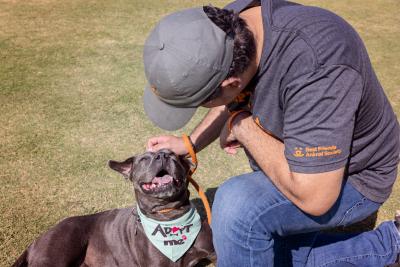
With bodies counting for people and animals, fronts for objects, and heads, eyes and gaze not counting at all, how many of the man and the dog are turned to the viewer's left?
1

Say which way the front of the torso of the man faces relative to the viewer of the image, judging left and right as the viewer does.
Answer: facing to the left of the viewer

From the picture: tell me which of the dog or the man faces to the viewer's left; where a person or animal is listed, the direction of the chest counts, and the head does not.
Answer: the man

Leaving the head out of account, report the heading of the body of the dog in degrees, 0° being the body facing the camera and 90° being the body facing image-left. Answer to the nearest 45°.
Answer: approximately 315°

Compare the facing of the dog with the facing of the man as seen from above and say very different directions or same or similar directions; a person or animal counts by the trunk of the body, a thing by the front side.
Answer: very different directions
